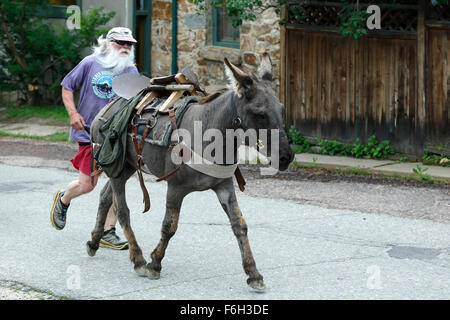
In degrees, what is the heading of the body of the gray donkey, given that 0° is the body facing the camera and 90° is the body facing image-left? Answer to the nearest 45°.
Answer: approximately 315°

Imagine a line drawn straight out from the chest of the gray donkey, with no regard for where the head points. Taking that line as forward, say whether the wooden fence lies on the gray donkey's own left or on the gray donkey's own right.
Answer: on the gray donkey's own left

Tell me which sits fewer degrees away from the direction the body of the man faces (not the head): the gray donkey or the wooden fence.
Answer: the gray donkey

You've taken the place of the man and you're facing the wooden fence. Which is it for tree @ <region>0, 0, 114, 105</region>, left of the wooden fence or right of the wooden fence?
left

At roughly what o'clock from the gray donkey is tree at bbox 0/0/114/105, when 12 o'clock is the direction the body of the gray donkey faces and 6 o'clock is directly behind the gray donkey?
The tree is roughly at 7 o'clock from the gray donkey.

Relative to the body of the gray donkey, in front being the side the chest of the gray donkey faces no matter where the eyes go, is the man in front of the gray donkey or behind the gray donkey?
behind

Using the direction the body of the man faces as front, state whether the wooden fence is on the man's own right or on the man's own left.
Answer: on the man's own left

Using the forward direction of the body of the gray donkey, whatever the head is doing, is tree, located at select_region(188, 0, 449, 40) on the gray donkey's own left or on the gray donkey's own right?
on the gray donkey's own left
